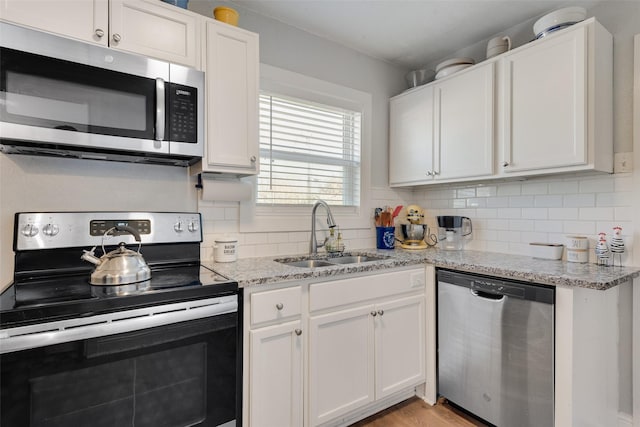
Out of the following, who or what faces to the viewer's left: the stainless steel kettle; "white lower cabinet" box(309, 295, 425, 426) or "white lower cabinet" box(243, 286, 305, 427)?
the stainless steel kettle

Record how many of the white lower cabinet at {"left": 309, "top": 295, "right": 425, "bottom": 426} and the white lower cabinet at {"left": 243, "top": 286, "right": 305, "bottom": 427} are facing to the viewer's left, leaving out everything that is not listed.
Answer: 0

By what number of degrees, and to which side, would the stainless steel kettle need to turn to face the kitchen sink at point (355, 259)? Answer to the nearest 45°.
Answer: approximately 180°

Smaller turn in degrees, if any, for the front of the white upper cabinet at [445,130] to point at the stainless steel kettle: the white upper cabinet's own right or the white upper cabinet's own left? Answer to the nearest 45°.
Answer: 0° — it already faces it

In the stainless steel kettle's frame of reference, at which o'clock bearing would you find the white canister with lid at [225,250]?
The white canister with lid is roughly at 5 o'clock from the stainless steel kettle.

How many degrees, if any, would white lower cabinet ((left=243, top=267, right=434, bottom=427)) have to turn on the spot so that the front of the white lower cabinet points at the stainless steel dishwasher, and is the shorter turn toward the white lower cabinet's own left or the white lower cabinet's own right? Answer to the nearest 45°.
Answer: approximately 45° to the white lower cabinet's own left

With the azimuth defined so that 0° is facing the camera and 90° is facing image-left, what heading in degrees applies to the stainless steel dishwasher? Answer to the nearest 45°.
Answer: approximately 45°

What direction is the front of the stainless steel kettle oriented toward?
to the viewer's left

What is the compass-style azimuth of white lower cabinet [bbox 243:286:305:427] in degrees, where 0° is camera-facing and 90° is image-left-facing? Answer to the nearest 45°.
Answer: approximately 315°

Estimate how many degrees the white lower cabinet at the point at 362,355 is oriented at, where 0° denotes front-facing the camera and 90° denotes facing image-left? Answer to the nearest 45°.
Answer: approximately 315°

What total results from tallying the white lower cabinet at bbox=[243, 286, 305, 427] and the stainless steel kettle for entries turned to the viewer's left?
1

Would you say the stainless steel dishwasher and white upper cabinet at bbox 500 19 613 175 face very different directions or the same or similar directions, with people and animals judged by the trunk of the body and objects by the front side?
same or similar directions

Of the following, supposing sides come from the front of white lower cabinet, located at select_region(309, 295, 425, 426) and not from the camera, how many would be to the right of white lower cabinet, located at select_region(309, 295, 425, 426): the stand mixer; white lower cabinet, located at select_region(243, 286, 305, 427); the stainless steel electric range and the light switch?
2
